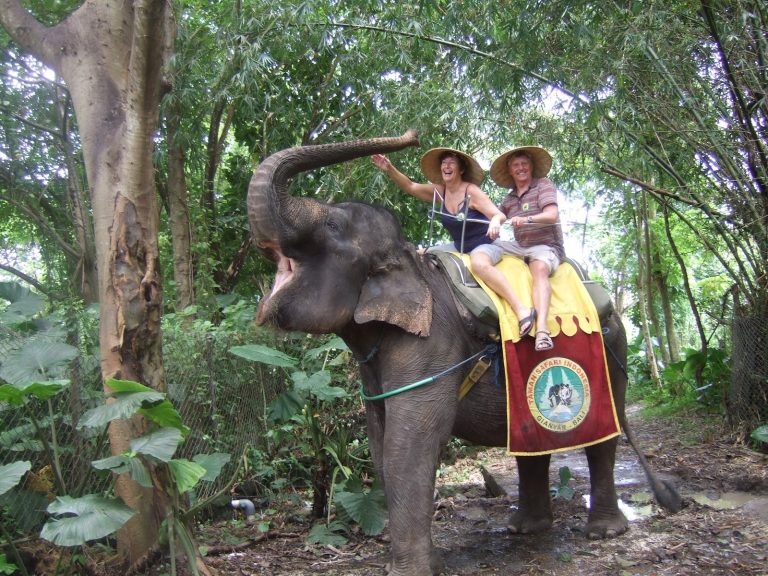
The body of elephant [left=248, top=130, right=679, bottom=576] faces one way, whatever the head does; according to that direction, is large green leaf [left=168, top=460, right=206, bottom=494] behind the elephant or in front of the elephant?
in front

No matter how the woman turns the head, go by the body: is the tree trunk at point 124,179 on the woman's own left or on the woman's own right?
on the woman's own right

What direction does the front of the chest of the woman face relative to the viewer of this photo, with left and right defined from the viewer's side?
facing the viewer

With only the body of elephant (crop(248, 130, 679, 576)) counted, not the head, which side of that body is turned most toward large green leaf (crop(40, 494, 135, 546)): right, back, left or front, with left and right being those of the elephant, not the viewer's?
front

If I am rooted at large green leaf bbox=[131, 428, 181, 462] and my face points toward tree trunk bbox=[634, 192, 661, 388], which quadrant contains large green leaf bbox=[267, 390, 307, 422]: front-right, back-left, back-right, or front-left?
front-left

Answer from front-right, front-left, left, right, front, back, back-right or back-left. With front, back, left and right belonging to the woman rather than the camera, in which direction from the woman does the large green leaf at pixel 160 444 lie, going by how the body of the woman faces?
front-right

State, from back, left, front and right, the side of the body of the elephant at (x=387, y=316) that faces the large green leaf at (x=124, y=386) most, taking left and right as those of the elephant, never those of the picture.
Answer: front

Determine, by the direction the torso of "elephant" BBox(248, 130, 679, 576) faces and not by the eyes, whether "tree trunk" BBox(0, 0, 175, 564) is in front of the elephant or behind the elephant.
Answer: in front

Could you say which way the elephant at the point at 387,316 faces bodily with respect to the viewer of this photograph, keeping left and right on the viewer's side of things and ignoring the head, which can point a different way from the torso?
facing the viewer and to the left of the viewer
